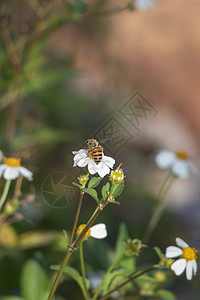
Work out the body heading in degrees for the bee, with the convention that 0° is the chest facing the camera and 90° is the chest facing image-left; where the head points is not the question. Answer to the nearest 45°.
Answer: approximately 135°

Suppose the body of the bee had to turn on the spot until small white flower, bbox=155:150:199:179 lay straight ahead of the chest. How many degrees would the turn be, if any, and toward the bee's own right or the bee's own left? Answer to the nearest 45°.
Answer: approximately 45° to the bee's own right
